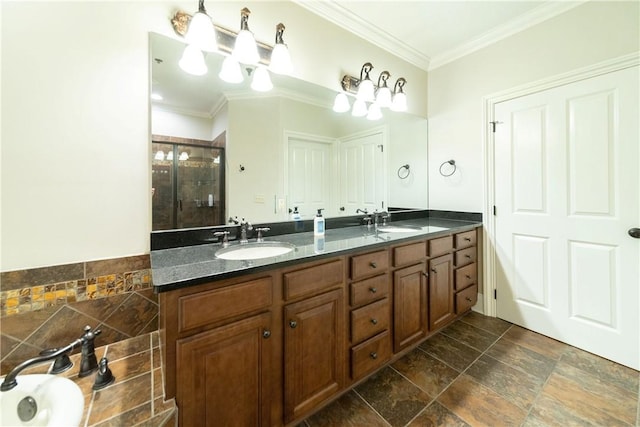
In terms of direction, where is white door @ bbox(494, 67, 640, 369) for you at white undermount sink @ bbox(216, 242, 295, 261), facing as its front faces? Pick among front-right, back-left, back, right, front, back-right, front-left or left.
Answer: front-left

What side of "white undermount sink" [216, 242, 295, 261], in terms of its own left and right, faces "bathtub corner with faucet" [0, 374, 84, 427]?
right

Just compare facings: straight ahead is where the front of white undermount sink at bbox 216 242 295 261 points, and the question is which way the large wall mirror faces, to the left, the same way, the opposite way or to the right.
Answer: the same way

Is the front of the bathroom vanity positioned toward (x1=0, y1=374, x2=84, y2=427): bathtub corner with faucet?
no

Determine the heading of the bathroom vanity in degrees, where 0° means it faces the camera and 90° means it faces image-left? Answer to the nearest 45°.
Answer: approximately 315°

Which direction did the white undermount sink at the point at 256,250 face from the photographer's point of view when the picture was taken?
facing the viewer and to the right of the viewer

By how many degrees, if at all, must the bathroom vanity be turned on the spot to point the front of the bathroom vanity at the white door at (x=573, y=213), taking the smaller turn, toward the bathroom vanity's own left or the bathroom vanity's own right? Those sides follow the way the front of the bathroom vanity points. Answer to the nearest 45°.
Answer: approximately 45° to the bathroom vanity's own left

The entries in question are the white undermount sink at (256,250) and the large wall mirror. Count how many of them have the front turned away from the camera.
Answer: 0
